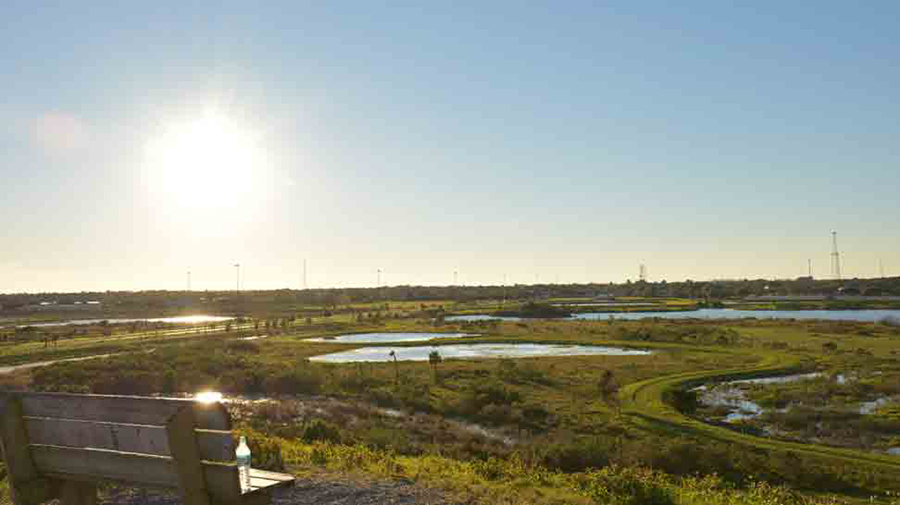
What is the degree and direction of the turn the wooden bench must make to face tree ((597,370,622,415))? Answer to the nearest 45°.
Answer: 0° — it already faces it

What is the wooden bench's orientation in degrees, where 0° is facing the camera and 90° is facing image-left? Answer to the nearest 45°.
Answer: approximately 225°

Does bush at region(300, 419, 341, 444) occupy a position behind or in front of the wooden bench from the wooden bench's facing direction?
in front
